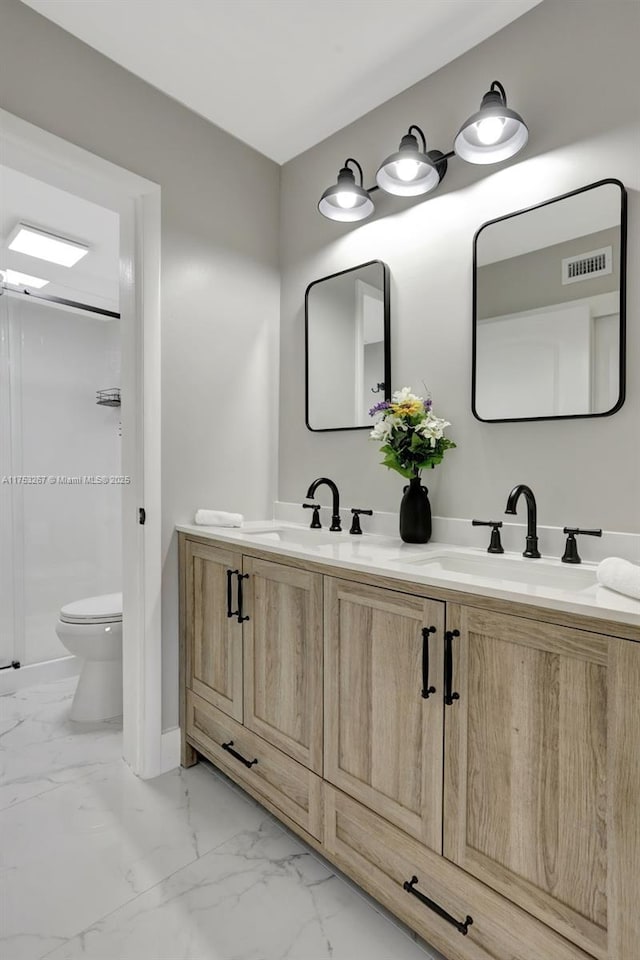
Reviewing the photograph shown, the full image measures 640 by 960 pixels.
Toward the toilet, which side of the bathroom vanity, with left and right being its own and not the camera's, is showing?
right

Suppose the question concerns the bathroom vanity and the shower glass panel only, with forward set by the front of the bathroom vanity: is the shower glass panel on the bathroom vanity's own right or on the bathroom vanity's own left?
on the bathroom vanity's own right

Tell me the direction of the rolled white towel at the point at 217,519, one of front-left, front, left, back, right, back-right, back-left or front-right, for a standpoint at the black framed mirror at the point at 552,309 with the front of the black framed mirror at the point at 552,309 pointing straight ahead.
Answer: front-right

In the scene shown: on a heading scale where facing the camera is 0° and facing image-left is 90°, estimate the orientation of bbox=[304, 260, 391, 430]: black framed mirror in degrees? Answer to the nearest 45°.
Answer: approximately 45°

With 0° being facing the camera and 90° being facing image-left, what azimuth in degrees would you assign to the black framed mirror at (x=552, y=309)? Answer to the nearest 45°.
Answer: approximately 45°

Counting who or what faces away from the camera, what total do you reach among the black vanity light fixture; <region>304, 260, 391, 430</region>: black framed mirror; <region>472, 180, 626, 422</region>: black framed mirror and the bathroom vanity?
0

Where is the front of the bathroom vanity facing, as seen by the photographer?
facing the viewer and to the left of the viewer

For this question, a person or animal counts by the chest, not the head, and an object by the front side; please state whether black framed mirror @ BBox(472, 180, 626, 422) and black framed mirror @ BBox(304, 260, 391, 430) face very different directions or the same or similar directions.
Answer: same or similar directions

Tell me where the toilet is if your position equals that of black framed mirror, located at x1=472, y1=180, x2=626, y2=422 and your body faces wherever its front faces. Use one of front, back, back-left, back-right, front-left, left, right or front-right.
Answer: front-right

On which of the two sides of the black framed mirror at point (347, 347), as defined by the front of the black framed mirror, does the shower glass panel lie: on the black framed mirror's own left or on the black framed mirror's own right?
on the black framed mirror's own right

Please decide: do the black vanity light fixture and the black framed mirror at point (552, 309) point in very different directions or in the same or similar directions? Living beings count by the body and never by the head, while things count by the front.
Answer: same or similar directions
